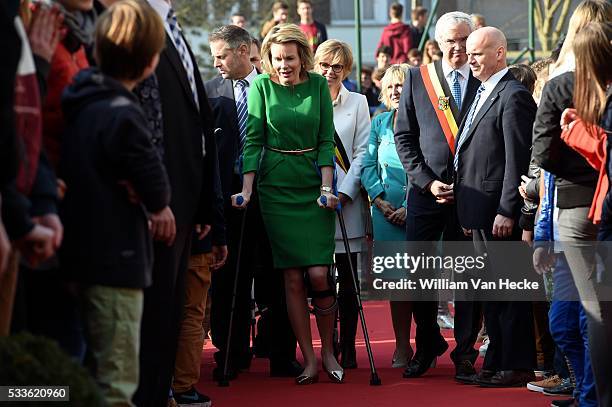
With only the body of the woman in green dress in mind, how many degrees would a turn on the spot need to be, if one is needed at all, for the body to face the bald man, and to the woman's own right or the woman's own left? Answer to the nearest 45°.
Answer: approximately 90° to the woman's own left

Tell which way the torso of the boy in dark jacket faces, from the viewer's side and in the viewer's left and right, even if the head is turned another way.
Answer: facing away from the viewer and to the right of the viewer

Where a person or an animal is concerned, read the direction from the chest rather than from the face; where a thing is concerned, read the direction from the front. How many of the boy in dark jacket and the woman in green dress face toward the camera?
1

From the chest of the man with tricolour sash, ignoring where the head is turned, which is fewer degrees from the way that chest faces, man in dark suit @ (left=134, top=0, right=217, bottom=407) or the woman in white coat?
the man in dark suit

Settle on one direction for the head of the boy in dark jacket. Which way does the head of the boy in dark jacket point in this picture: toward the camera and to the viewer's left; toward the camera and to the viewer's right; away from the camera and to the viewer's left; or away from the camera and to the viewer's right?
away from the camera and to the viewer's right

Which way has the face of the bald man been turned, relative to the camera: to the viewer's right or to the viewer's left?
to the viewer's left

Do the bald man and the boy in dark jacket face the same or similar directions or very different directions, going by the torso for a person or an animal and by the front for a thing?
very different directions
